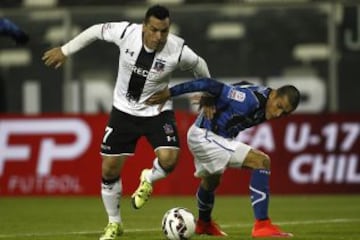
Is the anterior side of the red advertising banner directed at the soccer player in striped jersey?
yes

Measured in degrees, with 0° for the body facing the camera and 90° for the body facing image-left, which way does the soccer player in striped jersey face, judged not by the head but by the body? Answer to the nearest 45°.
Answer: approximately 0°

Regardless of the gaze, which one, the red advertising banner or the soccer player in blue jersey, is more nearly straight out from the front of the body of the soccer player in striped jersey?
the soccer player in blue jersey

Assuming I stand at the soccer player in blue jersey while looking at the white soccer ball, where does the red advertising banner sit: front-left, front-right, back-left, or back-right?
back-right

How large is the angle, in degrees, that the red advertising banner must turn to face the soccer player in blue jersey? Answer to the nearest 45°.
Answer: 0° — it already faces them
